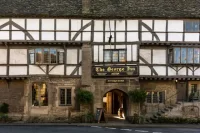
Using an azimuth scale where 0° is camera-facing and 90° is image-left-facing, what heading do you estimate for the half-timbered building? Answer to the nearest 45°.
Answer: approximately 0°
